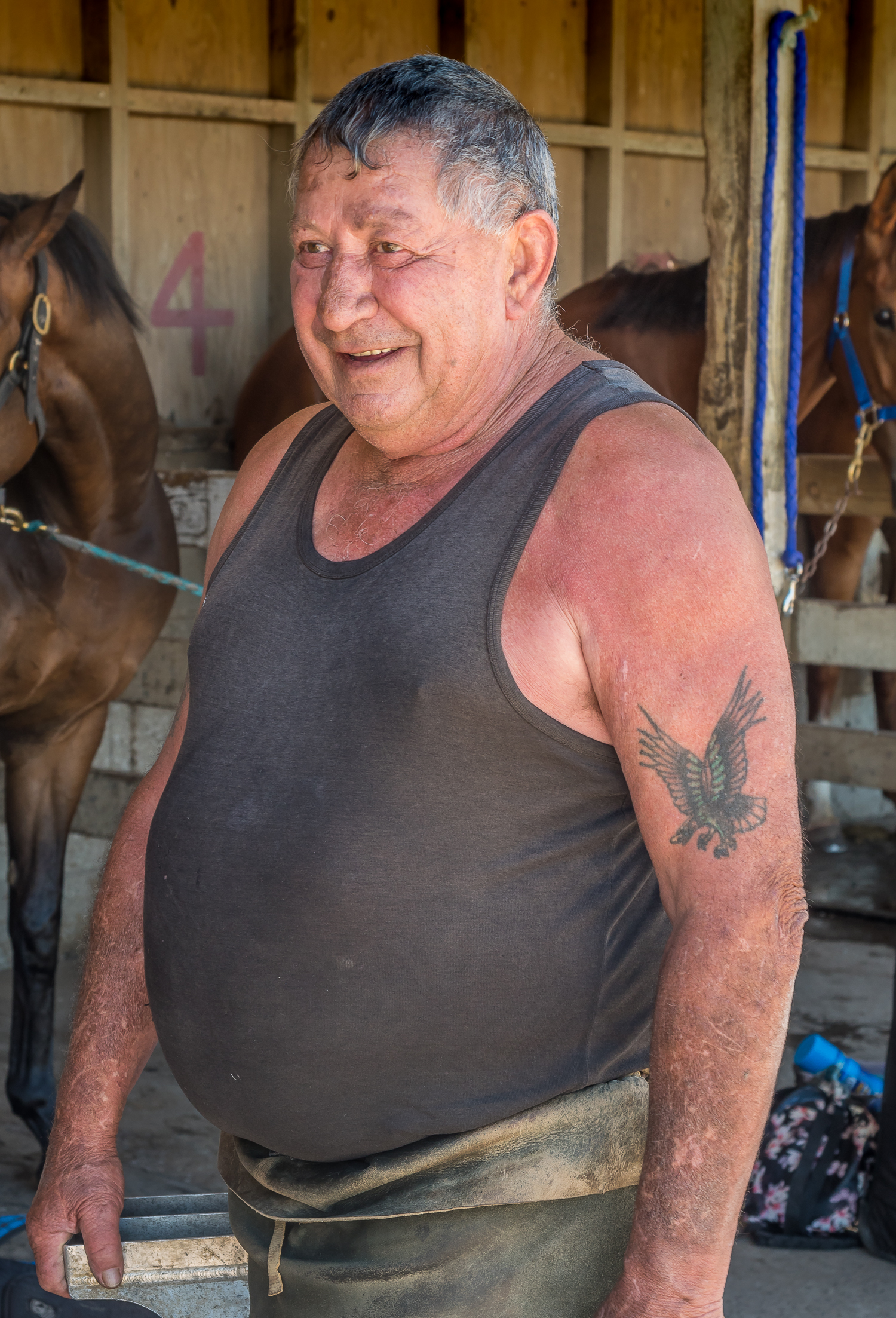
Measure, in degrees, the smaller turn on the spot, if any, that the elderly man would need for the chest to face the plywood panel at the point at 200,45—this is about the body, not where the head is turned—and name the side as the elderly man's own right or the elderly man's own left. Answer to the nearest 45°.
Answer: approximately 135° to the elderly man's own right

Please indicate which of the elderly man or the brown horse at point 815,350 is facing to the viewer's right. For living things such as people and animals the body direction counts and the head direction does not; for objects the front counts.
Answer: the brown horse

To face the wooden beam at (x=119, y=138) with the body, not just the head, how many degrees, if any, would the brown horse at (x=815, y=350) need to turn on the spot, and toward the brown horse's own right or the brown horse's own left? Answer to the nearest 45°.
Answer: approximately 180°

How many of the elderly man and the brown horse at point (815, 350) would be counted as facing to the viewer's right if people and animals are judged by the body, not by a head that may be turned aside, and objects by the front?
1

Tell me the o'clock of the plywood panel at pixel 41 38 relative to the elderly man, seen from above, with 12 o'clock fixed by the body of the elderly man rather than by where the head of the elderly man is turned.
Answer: The plywood panel is roughly at 4 o'clock from the elderly man.

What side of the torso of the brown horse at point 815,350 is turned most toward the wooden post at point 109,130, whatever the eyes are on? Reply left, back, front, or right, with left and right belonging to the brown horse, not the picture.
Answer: back

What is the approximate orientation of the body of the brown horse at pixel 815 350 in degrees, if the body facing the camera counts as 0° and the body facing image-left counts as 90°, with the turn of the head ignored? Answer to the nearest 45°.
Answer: approximately 270°

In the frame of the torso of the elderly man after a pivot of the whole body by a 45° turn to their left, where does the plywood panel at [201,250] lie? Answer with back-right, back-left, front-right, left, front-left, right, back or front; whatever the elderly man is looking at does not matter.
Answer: back

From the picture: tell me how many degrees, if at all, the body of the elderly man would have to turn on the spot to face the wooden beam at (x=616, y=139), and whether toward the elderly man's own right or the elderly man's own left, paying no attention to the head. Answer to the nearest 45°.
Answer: approximately 135° to the elderly man's own right

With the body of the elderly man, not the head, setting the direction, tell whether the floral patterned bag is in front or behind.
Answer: behind

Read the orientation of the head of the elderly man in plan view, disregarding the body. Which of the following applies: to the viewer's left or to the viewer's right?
to the viewer's left

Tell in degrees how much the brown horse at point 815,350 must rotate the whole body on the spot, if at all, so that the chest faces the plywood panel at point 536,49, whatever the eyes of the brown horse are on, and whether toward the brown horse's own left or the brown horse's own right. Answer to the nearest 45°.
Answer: approximately 135° to the brown horse's own left

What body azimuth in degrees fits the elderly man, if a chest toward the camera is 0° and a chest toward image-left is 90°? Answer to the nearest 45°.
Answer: approximately 45°

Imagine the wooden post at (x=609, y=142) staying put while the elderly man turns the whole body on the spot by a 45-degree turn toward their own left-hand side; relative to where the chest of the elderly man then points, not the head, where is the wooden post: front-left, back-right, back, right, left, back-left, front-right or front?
back
